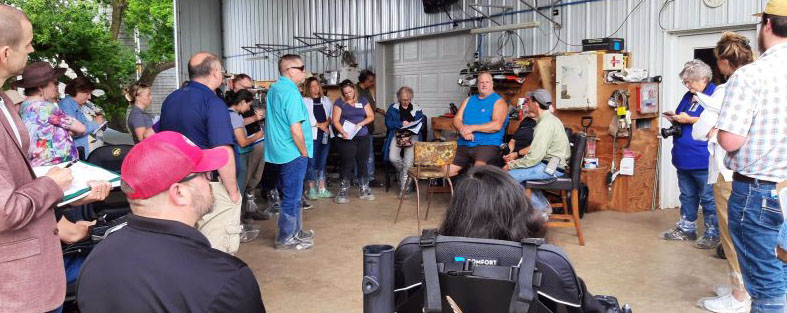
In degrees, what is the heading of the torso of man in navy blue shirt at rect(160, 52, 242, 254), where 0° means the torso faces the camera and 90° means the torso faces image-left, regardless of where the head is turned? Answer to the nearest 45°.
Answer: approximately 225°

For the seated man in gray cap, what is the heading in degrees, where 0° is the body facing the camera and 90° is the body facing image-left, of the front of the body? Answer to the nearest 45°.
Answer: approximately 90°

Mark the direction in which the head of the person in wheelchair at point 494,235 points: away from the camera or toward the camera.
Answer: away from the camera

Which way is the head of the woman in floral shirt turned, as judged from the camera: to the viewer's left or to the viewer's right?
to the viewer's right

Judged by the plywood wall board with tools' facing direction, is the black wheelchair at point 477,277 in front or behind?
in front

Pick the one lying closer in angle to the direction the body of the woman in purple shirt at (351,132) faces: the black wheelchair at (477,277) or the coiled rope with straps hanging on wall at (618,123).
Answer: the black wheelchair

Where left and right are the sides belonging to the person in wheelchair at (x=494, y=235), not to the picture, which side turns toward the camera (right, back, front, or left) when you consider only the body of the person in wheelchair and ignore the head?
back

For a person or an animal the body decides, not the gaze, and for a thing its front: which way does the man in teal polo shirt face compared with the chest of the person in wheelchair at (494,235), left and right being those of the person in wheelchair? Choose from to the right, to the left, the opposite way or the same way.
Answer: to the right

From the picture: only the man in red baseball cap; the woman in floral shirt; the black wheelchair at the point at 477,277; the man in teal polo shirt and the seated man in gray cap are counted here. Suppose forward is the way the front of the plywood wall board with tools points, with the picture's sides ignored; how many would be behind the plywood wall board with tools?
0

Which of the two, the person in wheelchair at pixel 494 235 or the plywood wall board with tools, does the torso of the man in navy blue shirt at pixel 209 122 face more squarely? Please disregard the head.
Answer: the plywood wall board with tools

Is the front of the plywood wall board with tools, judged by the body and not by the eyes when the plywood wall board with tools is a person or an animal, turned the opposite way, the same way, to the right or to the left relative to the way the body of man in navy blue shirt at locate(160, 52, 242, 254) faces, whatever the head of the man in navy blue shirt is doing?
the opposite way

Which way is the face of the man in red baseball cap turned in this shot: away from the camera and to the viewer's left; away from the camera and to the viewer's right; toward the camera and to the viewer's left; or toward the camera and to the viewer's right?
away from the camera and to the viewer's right

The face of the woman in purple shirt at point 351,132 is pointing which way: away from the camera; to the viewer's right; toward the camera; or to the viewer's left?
toward the camera

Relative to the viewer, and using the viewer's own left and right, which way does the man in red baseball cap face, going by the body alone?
facing away from the viewer and to the right of the viewer

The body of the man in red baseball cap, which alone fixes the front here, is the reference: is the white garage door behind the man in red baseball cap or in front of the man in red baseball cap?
in front

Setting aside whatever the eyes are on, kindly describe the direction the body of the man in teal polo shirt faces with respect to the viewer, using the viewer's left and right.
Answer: facing to the right of the viewer

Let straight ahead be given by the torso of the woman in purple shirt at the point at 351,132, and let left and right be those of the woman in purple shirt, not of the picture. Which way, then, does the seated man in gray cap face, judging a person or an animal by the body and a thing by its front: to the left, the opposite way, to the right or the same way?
to the right

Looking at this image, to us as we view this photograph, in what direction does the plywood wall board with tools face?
facing the viewer
